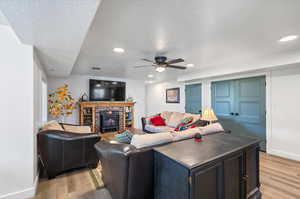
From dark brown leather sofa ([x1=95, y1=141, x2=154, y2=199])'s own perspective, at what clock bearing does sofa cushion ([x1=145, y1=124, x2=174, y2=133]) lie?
The sofa cushion is roughly at 2 o'clock from the dark brown leather sofa.

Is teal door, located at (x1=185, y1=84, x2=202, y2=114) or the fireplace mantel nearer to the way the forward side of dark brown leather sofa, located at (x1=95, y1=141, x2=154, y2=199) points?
the fireplace mantel

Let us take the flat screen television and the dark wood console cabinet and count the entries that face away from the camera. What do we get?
0

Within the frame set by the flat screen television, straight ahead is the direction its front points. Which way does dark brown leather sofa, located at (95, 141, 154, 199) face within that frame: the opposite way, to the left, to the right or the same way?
the opposite way

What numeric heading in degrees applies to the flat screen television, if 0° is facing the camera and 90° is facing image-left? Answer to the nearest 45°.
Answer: approximately 315°

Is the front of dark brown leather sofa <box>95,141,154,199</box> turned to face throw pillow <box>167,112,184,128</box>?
no

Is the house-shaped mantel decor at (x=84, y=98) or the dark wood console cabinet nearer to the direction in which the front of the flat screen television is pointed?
the dark wood console cabinet

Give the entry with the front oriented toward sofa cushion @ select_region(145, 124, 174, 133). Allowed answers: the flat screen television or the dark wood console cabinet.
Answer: the flat screen television

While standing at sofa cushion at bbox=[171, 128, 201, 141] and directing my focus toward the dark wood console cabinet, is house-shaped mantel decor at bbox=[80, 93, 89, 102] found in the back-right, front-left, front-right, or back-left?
back-right

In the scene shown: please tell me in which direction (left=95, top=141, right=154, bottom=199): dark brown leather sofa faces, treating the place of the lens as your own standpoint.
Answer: facing away from the viewer and to the left of the viewer

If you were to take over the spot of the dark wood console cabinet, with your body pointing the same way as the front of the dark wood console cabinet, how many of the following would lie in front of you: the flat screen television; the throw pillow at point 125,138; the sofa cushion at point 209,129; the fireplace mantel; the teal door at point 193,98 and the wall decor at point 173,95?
0

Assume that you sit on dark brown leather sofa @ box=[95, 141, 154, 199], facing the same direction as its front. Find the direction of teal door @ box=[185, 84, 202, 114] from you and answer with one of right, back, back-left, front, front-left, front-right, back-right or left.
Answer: right

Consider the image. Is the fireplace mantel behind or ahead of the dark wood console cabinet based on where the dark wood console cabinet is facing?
behind

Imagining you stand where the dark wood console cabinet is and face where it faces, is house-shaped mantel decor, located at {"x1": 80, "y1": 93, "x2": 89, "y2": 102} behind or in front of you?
behind

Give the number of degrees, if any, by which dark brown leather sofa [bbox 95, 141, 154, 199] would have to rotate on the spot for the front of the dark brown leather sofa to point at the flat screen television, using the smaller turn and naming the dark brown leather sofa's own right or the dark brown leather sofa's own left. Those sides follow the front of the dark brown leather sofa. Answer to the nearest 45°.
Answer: approximately 45° to the dark brown leather sofa's own right

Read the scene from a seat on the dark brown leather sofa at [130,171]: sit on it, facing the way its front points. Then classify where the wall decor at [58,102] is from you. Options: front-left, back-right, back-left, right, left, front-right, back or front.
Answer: front
